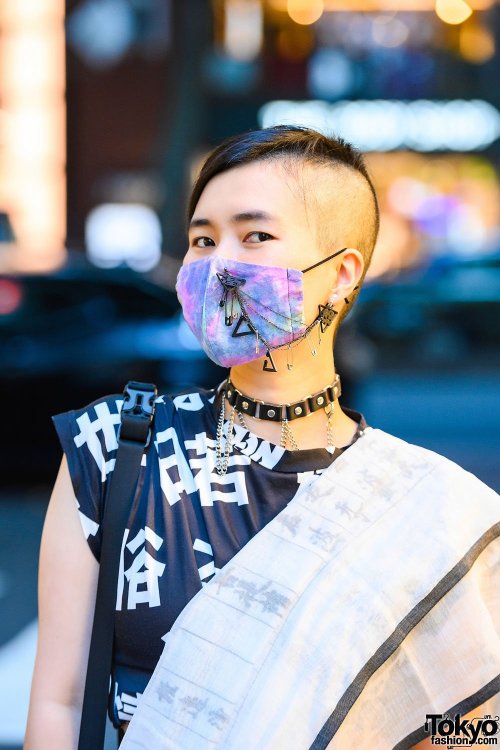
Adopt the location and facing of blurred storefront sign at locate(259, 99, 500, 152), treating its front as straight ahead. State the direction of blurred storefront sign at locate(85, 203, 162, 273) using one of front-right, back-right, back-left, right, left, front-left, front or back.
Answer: right

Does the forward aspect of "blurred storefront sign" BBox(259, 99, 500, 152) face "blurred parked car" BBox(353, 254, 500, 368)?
yes

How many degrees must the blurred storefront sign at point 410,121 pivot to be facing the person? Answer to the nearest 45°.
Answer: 0° — it already faces them

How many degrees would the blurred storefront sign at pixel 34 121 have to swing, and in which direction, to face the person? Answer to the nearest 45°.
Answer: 0° — it already faces them

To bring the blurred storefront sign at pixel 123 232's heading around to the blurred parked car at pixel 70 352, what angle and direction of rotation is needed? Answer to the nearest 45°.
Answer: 0° — it already faces it

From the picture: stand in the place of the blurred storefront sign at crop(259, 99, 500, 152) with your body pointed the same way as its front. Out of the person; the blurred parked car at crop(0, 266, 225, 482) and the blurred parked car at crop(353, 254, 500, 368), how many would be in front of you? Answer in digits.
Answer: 3

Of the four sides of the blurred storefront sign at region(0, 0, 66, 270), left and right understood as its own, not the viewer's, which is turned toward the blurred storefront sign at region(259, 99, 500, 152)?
left

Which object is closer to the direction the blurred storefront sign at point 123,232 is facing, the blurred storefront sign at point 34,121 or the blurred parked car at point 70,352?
the blurred parked car

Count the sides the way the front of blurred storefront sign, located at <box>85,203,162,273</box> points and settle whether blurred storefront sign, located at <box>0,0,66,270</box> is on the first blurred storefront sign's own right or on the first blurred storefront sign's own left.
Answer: on the first blurred storefront sign's own right

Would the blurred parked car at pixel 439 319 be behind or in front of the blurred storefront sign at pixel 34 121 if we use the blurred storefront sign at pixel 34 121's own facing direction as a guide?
in front

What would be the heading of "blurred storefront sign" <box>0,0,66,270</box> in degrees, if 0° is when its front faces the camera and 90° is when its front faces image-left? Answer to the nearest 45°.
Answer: approximately 0°

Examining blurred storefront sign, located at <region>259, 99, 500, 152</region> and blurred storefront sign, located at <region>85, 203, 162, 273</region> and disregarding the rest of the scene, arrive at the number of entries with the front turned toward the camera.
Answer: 2
